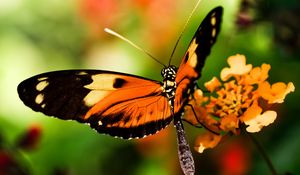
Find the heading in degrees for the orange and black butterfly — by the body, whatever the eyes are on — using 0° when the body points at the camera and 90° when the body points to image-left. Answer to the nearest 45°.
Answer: approximately 180°
